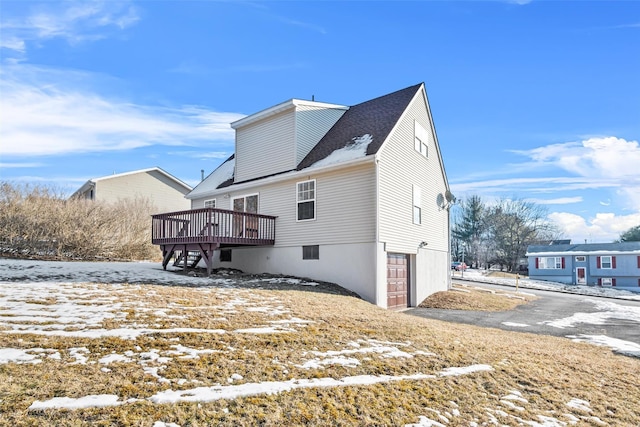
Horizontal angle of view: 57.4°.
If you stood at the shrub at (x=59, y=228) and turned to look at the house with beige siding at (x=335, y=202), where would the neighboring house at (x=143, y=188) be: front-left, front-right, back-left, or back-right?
back-left

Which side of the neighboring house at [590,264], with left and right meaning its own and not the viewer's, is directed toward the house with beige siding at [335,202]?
front

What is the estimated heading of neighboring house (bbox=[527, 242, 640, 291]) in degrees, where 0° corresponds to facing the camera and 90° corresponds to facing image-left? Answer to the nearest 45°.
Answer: approximately 0°

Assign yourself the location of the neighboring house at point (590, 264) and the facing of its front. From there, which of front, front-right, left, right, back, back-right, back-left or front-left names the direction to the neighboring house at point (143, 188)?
front-right

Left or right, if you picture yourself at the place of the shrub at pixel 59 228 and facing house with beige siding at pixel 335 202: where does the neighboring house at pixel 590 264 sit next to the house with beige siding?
left
